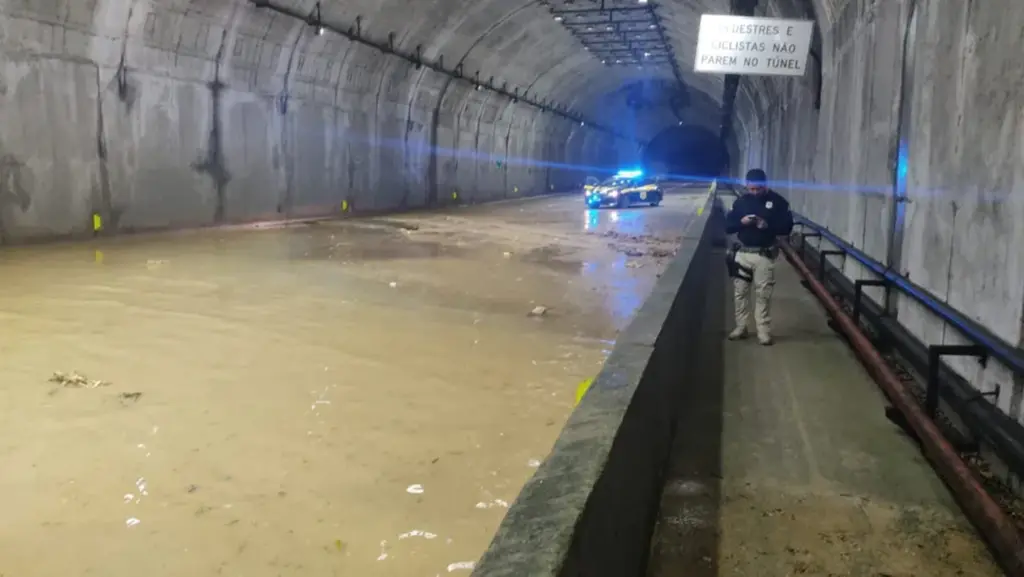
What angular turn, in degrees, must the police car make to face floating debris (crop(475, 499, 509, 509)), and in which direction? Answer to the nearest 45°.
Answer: approximately 45° to its left

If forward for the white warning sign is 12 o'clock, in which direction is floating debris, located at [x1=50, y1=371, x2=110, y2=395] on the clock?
The floating debris is roughly at 1 o'clock from the white warning sign.

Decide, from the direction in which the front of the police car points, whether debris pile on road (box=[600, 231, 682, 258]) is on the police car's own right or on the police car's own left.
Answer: on the police car's own left

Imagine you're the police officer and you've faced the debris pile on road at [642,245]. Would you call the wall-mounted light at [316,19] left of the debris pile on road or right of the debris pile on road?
left

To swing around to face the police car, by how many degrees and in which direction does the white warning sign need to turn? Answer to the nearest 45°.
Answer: approximately 180°

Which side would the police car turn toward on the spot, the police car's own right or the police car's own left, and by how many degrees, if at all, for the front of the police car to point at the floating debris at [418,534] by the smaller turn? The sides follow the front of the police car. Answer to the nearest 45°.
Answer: approximately 45° to the police car's own left

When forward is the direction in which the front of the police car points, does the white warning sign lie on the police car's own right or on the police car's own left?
on the police car's own left

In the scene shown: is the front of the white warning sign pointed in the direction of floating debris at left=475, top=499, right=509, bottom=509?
yes

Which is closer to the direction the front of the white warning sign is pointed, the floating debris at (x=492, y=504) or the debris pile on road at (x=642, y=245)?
the floating debris

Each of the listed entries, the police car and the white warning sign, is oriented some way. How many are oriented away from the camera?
0

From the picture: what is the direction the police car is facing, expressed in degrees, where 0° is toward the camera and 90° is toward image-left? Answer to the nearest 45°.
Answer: approximately 45°
